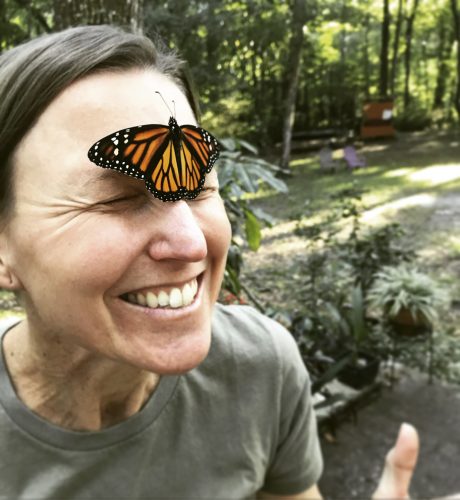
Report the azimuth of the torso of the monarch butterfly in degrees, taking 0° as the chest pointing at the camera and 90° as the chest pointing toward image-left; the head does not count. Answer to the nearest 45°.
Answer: approximately 180°

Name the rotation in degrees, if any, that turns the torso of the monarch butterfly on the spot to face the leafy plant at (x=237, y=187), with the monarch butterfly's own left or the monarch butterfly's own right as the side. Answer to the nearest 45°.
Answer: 0° — it already faces it

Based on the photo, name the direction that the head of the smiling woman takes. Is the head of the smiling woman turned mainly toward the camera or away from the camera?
toward the camera

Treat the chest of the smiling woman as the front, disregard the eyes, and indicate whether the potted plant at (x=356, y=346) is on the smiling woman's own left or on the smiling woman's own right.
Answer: on the smiling woman's own left

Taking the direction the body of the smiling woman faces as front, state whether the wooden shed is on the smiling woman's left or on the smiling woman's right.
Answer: on the smiling woman's left

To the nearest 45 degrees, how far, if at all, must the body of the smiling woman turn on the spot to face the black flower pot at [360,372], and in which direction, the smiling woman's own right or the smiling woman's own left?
approximately 90° to the smiling woman's own left

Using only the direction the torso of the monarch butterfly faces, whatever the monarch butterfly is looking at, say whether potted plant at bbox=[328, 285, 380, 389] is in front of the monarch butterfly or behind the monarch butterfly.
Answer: in front

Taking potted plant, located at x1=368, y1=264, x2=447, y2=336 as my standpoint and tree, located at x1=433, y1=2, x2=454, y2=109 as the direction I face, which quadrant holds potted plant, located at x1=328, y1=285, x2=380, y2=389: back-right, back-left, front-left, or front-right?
back-left

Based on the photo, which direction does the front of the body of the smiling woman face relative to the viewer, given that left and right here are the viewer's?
facing the viewer and to the right of the viewer

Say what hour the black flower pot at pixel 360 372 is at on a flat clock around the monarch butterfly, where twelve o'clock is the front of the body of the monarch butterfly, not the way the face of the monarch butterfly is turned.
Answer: The black flower pot is roughly at 1 o'clock from the monarch butterfly.

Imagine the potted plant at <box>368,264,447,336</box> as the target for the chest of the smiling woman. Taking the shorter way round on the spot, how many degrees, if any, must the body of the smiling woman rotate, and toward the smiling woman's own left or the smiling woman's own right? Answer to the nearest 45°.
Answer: approximately 90° to the smiling woman's own left
